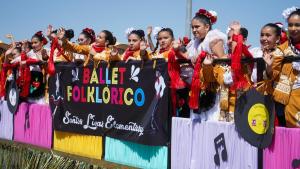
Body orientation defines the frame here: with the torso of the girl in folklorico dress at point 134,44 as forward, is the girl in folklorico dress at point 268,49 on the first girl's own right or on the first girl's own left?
on the first girl's own left

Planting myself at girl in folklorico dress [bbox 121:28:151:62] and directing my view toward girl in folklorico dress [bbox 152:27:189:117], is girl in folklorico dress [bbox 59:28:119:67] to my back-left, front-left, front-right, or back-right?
back-right

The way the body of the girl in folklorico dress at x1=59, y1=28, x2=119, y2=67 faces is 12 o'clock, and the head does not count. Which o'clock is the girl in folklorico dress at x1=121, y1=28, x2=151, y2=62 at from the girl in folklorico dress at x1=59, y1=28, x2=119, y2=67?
the girl in folklorico dress at x1=121, y1=28, x2=151, y2=62 is roughly at 9 o'clock from the girl in folklorico dress at x1=59, y1=28, x2=119, y2=67.

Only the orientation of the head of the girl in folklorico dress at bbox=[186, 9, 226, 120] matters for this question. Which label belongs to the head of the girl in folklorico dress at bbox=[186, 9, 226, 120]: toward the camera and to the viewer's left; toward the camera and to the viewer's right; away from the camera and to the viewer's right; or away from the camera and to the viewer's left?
toward the camera and to the viewer's left

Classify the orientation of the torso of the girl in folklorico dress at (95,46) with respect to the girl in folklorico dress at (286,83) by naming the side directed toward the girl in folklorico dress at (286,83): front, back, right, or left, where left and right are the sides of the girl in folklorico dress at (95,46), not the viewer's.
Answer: left

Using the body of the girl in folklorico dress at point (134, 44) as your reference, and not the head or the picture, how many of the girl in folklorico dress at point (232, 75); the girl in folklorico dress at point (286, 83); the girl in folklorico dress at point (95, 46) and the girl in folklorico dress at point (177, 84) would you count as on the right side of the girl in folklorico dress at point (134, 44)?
1

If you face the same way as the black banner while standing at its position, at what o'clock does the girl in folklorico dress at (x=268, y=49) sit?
The girl in folklorico dress is roughly at 9 o'clock from the black banner.

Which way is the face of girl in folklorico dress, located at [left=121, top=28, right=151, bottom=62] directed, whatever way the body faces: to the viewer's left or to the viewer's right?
to the viewer's left

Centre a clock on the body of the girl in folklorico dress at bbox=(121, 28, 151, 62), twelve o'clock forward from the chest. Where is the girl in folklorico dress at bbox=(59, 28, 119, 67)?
the girl in folklorico dress at bbox=(59, 28, 119, 67) is roughly at 3 o'clock from the girl in folklorico dress at bbox=(121, 28, 151, 62).

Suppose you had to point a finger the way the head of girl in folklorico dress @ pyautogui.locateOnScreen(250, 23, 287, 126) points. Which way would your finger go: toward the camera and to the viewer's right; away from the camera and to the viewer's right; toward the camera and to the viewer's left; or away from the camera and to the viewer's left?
toward the camera and to the viewer's left

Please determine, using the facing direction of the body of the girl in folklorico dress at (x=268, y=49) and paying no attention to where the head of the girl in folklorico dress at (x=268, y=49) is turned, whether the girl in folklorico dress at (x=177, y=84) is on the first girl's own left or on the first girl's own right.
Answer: on the first girl's own right

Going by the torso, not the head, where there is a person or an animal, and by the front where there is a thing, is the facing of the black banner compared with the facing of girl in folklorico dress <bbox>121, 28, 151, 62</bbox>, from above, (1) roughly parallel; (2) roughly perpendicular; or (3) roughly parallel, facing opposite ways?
roughly parallel
